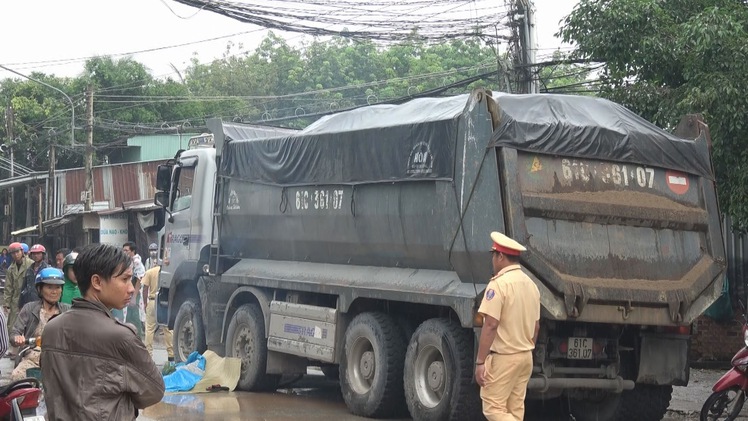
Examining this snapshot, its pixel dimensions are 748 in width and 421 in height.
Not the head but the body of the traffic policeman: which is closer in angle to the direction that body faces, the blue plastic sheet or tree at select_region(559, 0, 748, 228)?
the blue plastic sheet

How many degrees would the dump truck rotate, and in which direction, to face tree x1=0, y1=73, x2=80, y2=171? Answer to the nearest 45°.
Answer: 0° — it already faces it

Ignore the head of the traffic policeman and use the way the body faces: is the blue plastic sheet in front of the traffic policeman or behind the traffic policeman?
in front

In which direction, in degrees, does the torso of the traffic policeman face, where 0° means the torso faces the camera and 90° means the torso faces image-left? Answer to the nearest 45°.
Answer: approximately 135°

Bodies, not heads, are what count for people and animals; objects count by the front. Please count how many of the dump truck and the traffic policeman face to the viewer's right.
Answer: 0

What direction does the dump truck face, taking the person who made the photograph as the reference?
facing away from the viewer and to the left of the viewer

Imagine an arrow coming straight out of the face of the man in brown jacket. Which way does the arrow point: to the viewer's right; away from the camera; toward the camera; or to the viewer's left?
to the viewer's right

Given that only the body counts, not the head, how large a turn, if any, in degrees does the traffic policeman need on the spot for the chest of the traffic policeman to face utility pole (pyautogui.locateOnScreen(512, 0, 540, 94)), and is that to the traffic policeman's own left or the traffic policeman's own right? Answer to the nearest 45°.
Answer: approximately 45° to the traffic policeman's own right
